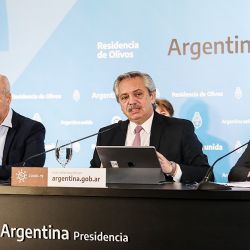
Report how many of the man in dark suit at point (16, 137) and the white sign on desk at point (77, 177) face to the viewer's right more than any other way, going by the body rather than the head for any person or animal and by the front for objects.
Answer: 0

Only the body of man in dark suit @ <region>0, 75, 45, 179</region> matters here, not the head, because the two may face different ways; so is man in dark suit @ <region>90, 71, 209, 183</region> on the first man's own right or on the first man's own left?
on the first man's own left

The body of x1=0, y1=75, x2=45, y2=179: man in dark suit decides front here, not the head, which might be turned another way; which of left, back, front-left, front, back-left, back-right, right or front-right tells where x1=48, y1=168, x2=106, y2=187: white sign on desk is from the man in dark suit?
front-left

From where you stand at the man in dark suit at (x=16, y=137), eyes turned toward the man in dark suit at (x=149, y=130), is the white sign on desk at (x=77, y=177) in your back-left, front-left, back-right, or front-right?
front-right

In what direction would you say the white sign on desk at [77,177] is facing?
toward the camera

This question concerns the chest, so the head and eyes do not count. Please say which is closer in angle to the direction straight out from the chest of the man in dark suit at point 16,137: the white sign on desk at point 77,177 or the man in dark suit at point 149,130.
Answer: the white sign on desk

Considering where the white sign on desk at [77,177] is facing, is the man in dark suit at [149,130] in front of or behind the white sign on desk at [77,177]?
behind
